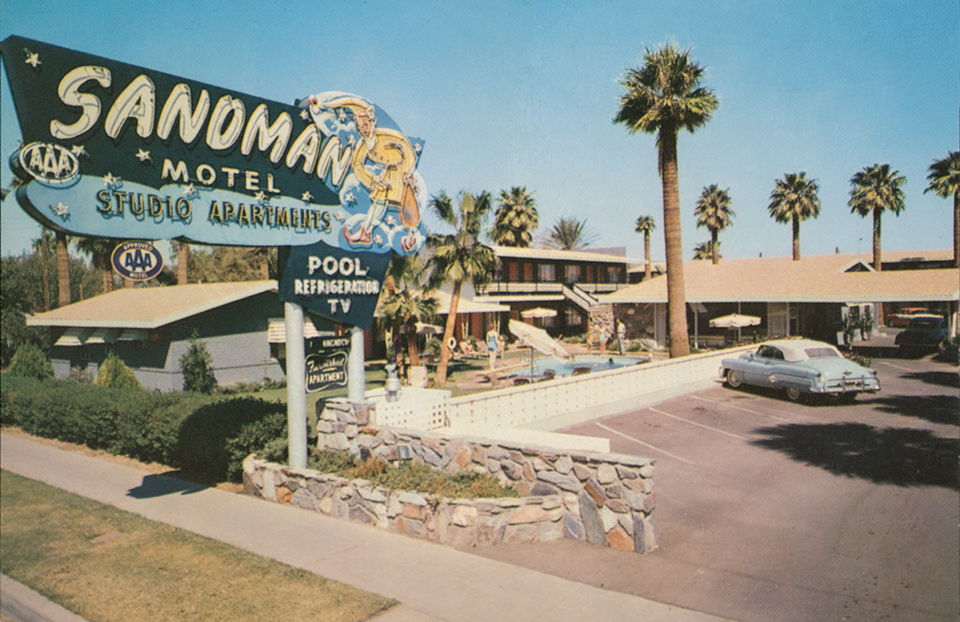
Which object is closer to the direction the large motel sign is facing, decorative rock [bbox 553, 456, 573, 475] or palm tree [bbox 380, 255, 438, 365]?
the decorative rock

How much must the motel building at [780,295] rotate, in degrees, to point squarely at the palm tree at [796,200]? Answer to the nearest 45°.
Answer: approximately 180°

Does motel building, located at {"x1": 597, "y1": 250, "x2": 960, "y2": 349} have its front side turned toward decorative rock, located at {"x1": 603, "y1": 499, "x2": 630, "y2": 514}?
yes

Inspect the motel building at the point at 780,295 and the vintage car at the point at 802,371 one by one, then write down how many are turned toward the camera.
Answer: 1

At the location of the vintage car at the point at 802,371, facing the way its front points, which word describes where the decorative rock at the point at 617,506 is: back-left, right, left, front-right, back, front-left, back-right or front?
back-left

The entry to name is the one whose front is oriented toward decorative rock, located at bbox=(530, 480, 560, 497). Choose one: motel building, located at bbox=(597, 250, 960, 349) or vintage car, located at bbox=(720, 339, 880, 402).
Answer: the motel building

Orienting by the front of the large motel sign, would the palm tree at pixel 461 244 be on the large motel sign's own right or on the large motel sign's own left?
on the large motel sign's own left

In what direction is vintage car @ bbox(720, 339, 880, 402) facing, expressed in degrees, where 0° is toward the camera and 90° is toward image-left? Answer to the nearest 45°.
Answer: approximately 135°

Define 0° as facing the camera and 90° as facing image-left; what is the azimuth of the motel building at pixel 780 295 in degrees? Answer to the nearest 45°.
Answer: approximately 0°

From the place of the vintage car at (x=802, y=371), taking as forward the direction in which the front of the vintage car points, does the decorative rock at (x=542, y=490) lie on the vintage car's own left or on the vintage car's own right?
on the vintage car's own left

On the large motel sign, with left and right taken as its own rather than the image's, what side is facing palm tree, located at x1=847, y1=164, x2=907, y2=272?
left
